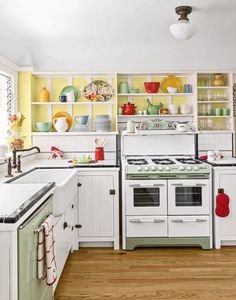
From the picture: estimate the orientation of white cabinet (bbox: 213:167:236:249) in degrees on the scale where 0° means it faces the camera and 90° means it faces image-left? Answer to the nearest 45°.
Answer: approximately 0°

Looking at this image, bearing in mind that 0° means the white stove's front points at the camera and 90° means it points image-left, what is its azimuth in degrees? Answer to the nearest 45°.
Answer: approximately 0°

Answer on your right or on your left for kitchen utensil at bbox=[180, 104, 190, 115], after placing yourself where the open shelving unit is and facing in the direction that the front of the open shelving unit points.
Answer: on your left

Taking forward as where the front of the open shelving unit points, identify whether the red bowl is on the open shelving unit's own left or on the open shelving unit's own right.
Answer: on the open shelving unit's own left

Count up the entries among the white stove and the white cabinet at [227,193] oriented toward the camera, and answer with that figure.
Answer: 2

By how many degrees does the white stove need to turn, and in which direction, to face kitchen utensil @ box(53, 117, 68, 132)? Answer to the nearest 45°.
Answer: approximately 135° to its right
